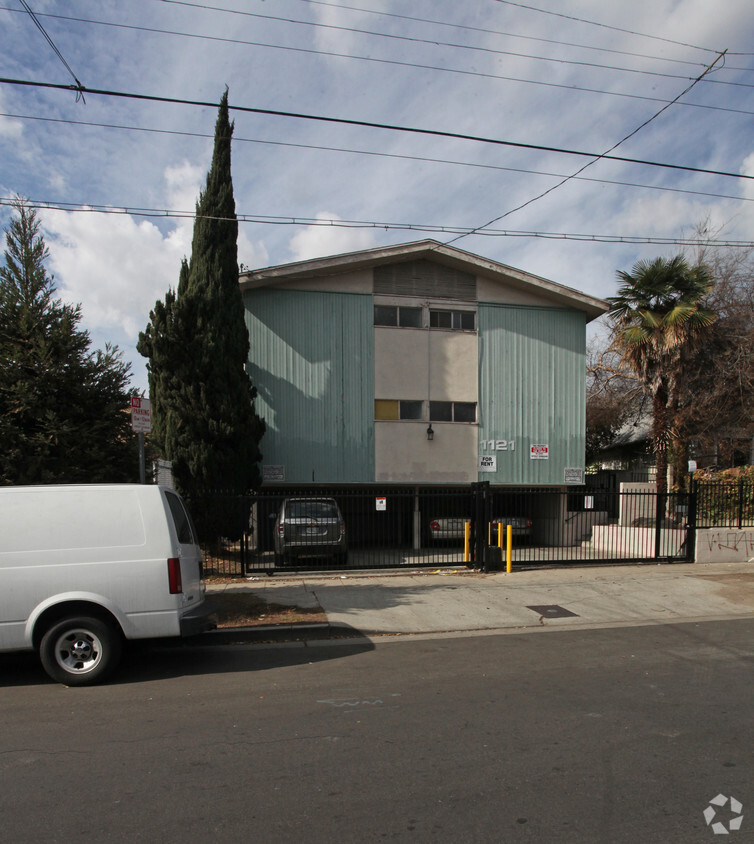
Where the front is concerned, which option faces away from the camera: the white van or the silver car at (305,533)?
the silver car

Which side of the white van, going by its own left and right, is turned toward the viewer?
left

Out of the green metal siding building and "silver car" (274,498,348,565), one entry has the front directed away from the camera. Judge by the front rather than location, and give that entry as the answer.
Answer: the silver car

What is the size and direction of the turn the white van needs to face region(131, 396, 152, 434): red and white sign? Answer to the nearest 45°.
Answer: approximately 90° to its right

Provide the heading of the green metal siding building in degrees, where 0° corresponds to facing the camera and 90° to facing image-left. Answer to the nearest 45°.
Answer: approximately 0°

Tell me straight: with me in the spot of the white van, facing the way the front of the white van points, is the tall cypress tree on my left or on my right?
on my right

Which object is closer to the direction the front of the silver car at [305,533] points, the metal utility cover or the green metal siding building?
the green metal siding building

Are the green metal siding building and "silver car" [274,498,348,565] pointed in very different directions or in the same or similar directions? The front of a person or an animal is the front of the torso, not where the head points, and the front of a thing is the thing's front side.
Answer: very different directions

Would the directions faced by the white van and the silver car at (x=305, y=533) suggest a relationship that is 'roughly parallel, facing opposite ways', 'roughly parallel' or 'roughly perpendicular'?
roughly perpendicular

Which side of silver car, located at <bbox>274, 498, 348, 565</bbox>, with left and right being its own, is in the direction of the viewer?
back

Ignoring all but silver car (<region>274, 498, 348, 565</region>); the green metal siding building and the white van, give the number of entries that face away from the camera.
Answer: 1
